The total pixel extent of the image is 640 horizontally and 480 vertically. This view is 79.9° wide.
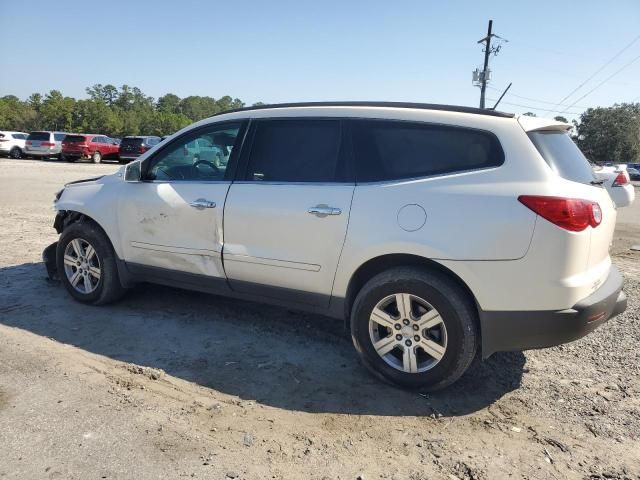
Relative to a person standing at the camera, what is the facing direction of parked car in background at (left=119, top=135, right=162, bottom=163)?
facing away from the viewer and to the right of the viewer

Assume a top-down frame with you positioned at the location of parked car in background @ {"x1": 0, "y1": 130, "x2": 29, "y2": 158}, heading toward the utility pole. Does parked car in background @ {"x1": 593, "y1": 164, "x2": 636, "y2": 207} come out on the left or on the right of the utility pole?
right

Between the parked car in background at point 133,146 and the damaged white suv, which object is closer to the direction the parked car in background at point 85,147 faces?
the parked car in background

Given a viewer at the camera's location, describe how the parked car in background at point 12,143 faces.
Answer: facing away from the viewer and to the right of the viewer

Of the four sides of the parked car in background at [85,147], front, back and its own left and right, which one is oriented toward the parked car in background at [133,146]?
right

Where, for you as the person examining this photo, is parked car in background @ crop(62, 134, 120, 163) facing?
facing away from the viewer and to the right of the viewer

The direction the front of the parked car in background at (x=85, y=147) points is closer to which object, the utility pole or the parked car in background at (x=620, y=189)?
the utility pole

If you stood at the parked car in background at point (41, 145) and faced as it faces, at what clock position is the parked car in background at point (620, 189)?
the parked car in background at point (620, 189) is roughly at 4 o'clock from the parked car in background at point (41, 145).

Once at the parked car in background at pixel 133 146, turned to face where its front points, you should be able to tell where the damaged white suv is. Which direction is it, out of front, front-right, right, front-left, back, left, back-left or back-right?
back-right

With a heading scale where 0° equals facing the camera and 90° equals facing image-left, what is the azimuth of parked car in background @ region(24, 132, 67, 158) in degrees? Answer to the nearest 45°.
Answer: approximately 225°

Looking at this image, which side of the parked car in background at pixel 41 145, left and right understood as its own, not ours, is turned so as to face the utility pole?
right
